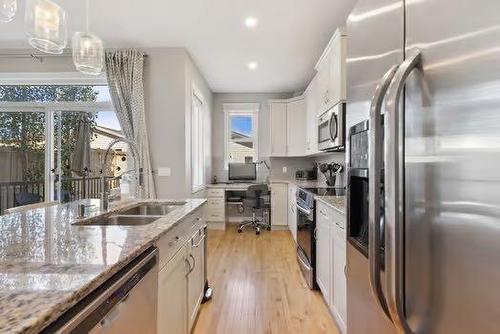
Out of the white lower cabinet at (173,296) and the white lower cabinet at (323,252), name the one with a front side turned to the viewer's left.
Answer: the white lower cabinet at (323,252)

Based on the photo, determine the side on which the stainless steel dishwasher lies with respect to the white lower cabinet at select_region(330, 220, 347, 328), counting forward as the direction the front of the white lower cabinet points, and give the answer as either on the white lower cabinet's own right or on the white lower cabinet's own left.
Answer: on the white lower cabinet's own left

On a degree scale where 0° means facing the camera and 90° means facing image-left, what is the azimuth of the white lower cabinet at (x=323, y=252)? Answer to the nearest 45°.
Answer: approximately 90°

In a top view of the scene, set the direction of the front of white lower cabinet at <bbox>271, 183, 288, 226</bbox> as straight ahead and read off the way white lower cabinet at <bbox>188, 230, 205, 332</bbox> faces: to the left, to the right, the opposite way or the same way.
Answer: to the left

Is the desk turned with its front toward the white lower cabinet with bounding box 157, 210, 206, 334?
yes

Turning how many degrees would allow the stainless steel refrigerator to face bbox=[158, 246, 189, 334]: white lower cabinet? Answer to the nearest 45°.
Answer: approximately 45° to its right

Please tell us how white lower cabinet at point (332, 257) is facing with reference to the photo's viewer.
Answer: facing to the left of the viewer

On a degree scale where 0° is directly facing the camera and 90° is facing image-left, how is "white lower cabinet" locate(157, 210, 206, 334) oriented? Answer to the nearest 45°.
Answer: approximately 270°

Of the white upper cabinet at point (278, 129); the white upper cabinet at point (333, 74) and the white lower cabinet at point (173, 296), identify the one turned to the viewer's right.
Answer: the white lower cabinet

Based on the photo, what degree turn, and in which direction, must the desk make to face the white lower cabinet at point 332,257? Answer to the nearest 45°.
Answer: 0° — it already faces it

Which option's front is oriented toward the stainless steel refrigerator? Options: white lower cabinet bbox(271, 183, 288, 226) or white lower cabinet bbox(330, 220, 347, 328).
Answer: white lower cabinet bbox(271, 183, 288, 226)

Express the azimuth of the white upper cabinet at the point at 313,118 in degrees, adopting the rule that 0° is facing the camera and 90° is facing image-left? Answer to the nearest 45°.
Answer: approximately 90°

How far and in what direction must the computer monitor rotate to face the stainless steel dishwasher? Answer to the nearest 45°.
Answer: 0° — it already faces it
